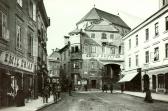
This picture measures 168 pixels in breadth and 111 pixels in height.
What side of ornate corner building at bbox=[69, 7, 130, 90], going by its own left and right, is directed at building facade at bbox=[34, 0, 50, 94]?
front

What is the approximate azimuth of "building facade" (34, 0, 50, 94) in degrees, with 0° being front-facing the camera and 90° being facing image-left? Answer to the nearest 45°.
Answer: approximately 270°

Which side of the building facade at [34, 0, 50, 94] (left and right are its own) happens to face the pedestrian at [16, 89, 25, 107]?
right

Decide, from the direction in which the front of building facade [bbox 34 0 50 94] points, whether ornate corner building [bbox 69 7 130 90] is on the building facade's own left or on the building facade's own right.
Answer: on the building facade's own left

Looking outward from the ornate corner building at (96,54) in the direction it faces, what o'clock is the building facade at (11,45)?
The building facade is roughly at 12 o'clock from the ornate corner building.

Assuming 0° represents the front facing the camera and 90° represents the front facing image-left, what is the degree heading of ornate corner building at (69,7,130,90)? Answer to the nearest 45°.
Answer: approximately 0°

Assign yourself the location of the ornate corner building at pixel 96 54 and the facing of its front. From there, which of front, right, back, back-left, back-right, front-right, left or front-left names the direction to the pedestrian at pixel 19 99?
front

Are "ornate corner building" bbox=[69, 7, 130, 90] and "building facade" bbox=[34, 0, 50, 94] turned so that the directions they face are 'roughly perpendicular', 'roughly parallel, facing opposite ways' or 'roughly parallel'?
roughly perpendicular

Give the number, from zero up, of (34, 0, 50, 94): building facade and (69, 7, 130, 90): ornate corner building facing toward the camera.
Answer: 1
